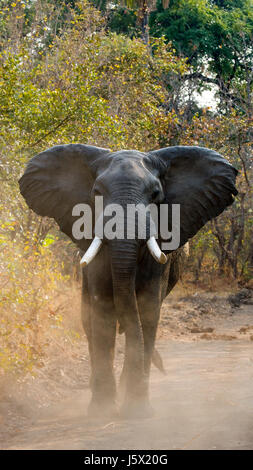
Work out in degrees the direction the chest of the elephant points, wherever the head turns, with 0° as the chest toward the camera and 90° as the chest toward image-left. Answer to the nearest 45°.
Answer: approximately 0°
